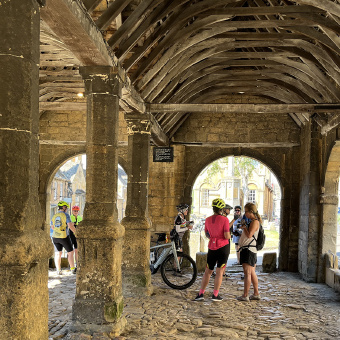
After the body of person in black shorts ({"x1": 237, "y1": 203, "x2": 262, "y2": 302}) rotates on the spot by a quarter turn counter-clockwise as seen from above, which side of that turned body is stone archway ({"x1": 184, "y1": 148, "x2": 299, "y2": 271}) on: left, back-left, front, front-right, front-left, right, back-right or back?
back

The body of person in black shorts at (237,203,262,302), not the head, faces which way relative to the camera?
to the viewer's left

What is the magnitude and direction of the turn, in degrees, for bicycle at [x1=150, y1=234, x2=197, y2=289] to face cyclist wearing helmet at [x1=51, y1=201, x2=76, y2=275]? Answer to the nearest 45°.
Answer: approximately 180°

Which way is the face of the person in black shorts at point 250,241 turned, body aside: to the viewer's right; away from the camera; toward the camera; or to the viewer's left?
to the viewer's left

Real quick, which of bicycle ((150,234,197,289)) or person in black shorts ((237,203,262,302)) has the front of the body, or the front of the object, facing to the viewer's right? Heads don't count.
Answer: the bicycle

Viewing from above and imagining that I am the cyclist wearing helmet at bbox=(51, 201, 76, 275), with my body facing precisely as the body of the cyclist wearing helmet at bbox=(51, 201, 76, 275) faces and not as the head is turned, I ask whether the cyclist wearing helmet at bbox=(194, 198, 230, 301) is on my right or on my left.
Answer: on my right

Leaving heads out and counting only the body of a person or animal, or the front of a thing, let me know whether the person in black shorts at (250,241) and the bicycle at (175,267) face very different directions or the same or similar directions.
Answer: very different directions

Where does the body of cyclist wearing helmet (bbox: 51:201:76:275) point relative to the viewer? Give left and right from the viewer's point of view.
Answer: facing away from the viewer and to the right of the viewer

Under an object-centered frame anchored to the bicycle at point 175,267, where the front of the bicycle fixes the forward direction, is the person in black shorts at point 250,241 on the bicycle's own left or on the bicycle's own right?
on the bicycle's own right

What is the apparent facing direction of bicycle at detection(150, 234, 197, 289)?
to the viewer's right
